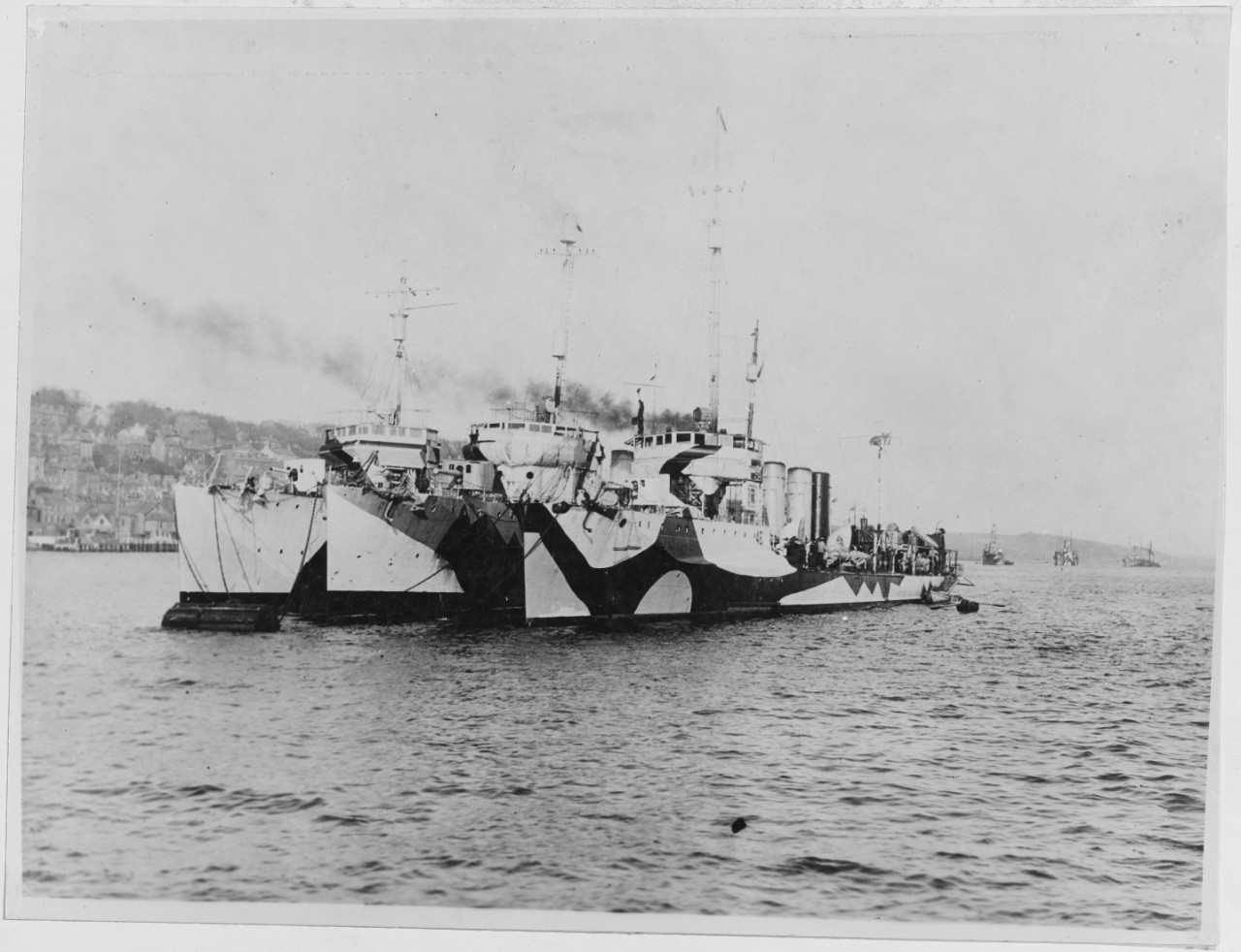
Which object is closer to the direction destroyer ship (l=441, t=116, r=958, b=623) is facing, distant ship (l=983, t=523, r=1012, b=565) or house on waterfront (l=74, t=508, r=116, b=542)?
the house on waterfront

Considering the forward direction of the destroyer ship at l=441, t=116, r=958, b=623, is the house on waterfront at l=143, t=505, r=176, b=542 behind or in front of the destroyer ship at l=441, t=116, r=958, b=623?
in front
